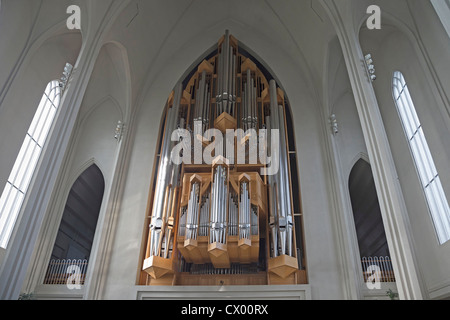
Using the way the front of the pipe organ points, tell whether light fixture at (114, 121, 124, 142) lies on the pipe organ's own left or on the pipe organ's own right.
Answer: on the pipe organ's own right

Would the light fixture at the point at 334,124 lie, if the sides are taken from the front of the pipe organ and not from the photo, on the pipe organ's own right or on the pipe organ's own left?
on the pipe organ's own left

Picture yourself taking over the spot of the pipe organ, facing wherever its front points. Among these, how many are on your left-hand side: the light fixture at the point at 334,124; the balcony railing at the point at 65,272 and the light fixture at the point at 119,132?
1

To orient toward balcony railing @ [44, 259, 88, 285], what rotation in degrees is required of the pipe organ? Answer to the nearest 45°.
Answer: approximately 90° to its right

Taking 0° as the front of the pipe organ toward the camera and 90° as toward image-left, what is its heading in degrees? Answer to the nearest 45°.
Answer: approximately 0°

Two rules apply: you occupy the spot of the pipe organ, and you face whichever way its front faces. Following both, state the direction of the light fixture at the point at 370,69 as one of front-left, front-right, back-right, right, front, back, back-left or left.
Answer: front-left

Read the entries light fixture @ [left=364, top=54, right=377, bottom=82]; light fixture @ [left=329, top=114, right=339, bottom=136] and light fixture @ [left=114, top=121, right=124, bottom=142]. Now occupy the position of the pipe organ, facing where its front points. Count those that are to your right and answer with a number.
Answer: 1
